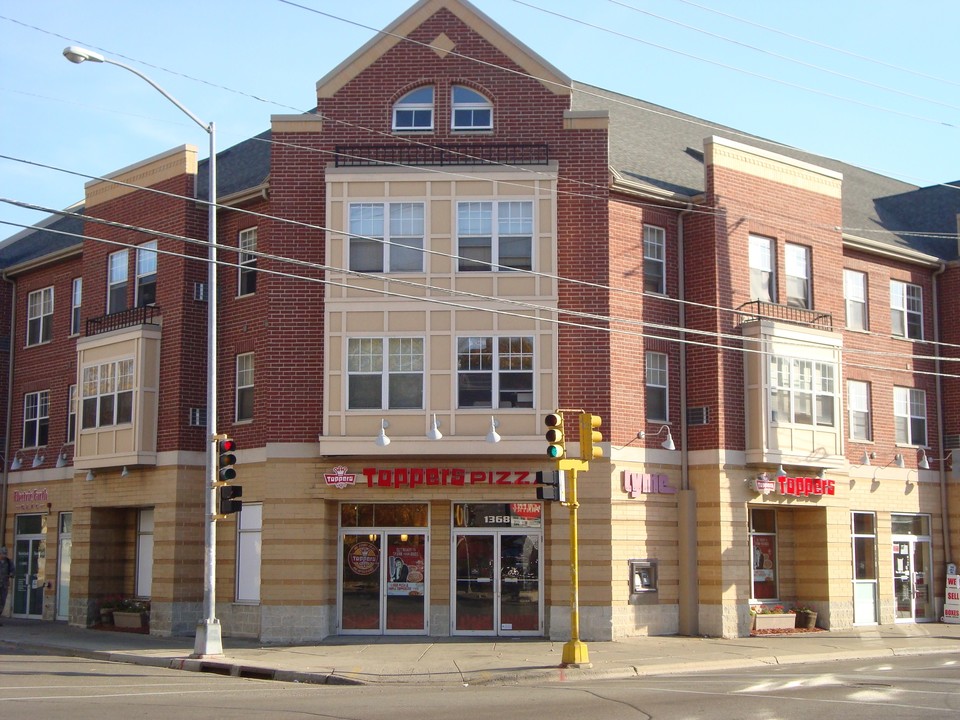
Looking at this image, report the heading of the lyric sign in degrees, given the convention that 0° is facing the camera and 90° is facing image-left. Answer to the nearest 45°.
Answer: approximately 315°

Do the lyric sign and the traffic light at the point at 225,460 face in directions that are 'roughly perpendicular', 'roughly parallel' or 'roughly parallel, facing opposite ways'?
roughly parallel

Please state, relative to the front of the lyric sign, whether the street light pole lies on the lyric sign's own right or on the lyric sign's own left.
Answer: on the lyric sign's own right

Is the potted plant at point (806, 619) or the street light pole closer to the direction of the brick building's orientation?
the street light pole

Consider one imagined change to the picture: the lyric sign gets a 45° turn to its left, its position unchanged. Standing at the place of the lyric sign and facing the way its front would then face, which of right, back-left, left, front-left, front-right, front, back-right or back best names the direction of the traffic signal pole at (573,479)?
right

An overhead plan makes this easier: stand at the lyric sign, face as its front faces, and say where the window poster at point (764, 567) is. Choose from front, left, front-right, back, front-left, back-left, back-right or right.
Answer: left

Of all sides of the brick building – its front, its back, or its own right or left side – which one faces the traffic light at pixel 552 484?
front

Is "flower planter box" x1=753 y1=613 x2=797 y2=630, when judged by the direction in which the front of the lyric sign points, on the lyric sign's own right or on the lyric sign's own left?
on the lyric sign's own left

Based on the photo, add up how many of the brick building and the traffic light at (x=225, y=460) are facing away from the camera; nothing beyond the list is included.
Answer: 0

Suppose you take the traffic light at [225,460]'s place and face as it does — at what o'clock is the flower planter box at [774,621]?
The flower planter box is roughly at 10 o'clock from the traffic light.

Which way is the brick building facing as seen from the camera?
toward the camera

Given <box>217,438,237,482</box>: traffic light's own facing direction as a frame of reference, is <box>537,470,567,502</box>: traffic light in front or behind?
in front

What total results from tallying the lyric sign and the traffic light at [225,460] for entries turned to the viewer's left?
0

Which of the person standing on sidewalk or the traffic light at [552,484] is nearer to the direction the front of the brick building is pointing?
the traffic light

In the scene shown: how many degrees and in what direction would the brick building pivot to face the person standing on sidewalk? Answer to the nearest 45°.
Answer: approximately 135° to its right

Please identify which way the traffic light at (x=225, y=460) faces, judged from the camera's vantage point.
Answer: facing the viewer and to the right of the viewer
